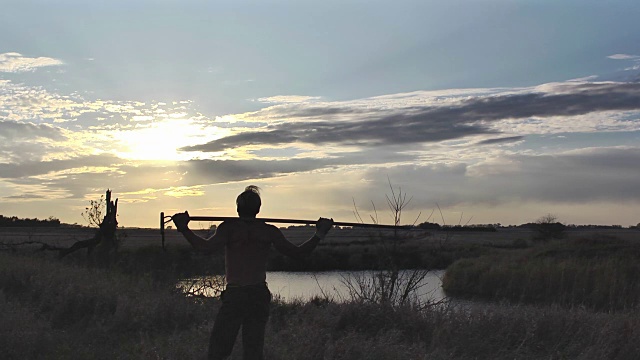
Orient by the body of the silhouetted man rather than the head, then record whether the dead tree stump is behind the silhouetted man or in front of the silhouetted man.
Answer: in front

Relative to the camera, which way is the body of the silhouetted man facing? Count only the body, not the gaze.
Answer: away from the camera
